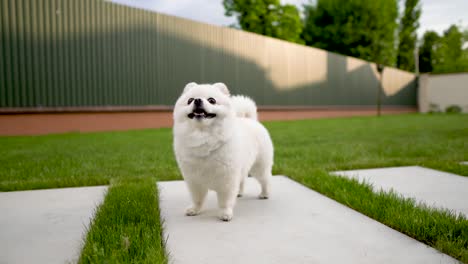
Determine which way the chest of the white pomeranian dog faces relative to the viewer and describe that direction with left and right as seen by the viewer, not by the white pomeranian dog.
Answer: facing the viewer and to the left of the viewer

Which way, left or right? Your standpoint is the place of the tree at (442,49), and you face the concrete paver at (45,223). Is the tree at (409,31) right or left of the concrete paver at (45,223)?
right

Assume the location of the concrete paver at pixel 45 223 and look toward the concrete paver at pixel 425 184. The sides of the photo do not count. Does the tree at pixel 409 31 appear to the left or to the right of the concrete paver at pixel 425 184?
left

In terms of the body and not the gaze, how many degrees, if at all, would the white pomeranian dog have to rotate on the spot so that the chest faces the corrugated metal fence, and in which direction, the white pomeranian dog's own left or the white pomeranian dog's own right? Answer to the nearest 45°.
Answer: approximately 135° to the white pomeranian dog's own right

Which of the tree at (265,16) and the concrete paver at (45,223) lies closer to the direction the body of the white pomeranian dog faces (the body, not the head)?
the concrete paver

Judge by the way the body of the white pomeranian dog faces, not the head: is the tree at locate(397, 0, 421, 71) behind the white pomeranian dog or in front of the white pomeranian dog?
behind

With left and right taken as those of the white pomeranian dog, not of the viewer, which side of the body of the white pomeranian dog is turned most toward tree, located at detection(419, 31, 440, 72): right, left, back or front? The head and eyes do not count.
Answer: back

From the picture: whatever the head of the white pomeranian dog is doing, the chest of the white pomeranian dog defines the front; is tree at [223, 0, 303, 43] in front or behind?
behind

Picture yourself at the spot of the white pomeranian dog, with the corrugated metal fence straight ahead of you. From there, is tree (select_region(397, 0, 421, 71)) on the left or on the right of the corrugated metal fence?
right

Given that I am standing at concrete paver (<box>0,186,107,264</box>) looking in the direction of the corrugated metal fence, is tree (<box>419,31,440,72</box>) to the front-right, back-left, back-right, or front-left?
front-right

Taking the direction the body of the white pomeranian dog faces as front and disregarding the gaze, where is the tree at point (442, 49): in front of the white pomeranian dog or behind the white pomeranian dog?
behind
